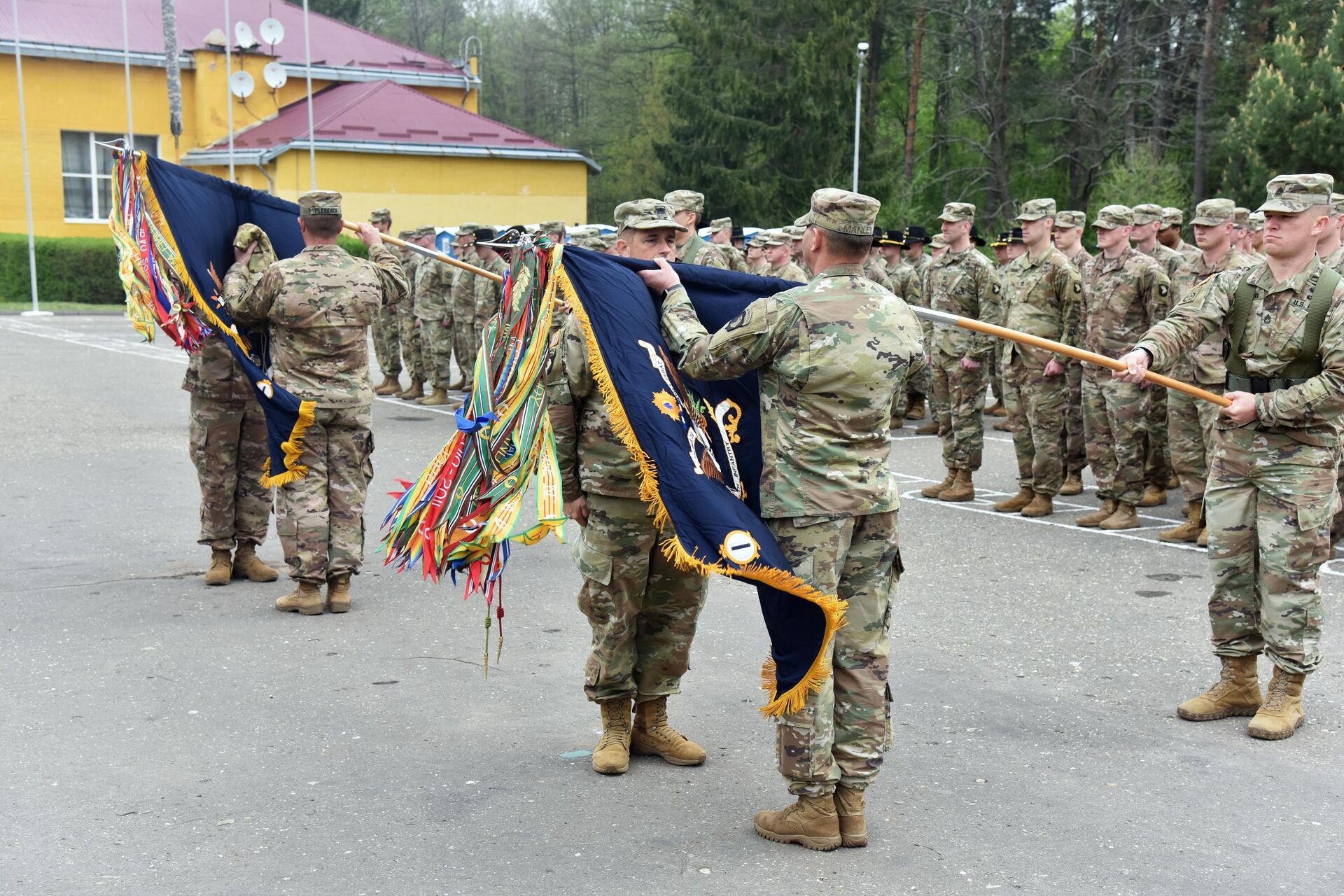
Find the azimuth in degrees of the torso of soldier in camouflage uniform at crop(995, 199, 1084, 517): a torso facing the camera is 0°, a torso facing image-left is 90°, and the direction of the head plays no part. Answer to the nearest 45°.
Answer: approximately 45°

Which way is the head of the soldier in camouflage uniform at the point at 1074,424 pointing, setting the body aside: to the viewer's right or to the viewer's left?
to the viewer's left

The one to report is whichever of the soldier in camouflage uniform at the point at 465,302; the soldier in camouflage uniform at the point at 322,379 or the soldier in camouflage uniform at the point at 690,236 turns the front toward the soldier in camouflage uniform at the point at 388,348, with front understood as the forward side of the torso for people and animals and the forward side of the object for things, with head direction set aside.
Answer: the soldier in camouflage uniform at the point at 322,379

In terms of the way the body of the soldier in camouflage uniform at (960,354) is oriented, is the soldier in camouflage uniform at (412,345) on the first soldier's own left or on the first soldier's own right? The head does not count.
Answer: on the first soldier's own right

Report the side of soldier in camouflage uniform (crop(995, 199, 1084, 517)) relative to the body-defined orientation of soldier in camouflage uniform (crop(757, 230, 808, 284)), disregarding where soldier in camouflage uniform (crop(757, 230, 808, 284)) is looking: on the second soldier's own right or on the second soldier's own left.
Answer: on the second soldier's own left

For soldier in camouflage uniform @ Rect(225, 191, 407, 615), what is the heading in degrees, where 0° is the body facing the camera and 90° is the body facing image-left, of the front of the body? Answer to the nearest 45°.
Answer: approximately 180°

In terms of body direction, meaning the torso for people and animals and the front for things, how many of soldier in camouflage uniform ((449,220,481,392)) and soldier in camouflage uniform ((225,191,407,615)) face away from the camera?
1

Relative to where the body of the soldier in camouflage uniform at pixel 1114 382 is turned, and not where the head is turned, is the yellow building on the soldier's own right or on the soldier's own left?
on the soldier's own right

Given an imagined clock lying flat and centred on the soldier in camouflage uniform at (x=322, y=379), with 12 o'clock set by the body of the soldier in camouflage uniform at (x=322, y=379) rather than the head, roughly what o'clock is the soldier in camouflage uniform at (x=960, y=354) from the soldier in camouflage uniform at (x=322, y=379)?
the soldier in camouflage uniform at (x=960, y=354) is roughly at 2 o'clock from the soldier in camouflage uniform at (x=322, y=379).

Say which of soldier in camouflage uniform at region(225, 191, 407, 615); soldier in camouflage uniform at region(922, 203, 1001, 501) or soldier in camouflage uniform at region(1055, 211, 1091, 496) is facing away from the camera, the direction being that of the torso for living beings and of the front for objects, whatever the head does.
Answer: soldier in camouflage uniform at region(225, 191, 407, 615)

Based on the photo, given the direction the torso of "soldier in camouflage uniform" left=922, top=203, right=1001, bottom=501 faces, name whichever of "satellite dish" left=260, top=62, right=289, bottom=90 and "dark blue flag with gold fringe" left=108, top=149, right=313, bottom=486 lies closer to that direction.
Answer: the dark blue flag with gold fringe

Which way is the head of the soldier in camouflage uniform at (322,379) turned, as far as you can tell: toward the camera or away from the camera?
away from the camera

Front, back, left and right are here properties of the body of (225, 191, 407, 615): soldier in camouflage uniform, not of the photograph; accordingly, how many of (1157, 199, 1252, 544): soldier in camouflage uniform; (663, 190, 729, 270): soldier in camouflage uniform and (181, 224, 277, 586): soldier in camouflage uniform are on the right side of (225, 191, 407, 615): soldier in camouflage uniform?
2
